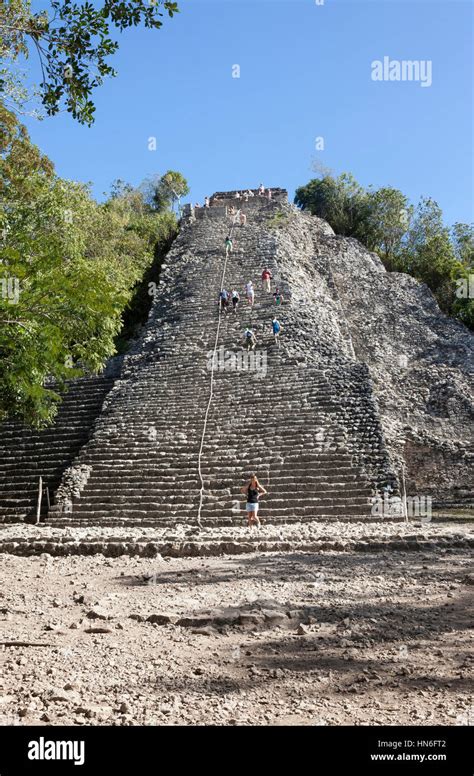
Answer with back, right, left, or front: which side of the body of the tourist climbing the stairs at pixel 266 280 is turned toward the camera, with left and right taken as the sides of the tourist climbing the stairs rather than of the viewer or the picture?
back

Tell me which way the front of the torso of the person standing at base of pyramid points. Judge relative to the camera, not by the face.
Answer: toward the camera

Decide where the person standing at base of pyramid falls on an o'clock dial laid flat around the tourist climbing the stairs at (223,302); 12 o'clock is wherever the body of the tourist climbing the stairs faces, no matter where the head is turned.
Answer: The person standing at base of pyramid is roughly at 6 o'clock from the tourist climbing the stairs.

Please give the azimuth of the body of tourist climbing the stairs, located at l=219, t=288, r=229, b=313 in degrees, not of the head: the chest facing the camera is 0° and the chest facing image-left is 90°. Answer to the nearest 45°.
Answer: approximately 180°

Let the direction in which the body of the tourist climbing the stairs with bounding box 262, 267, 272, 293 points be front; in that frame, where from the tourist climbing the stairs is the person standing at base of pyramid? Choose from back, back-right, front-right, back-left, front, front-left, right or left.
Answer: back
